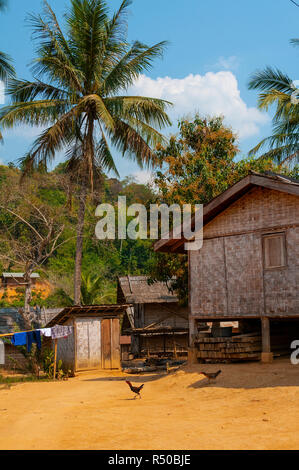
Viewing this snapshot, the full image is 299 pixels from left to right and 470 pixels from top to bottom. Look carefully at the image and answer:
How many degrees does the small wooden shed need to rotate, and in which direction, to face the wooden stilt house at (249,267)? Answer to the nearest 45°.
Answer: approximately 45° to its left

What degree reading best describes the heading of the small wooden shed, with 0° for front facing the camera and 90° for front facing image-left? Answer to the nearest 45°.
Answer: approximately 0°

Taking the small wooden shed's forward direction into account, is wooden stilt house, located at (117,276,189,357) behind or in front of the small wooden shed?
behind

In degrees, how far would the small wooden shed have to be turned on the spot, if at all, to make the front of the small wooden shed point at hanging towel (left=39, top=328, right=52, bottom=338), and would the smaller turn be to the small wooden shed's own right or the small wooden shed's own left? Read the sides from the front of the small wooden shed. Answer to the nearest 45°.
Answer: approximately 45° to the small wooden shed's own right
